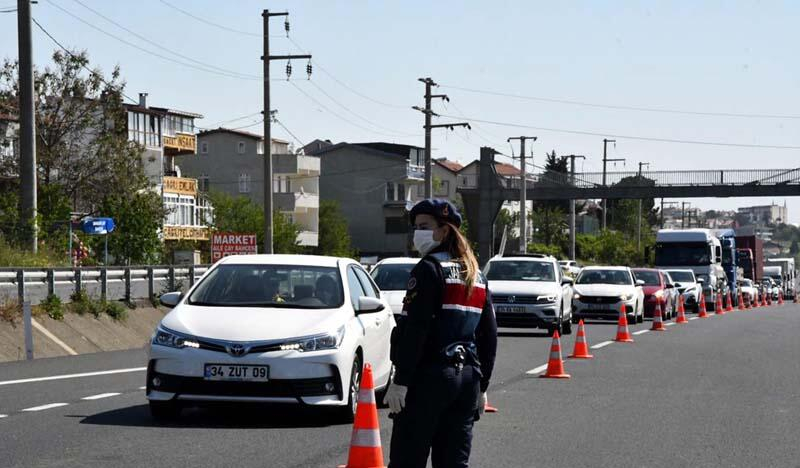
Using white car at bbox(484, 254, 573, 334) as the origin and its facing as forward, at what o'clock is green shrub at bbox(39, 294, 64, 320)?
The green shrub is roughly at 2 o'clock from the white car.

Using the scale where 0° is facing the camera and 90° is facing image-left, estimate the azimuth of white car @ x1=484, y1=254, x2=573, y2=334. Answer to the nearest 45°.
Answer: approximately 0°

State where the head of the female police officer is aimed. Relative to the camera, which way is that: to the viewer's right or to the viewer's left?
to the viewer's left

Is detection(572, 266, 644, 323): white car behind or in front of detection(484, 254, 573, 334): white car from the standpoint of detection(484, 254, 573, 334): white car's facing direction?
behind

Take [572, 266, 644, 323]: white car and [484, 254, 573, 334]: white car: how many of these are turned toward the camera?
2
